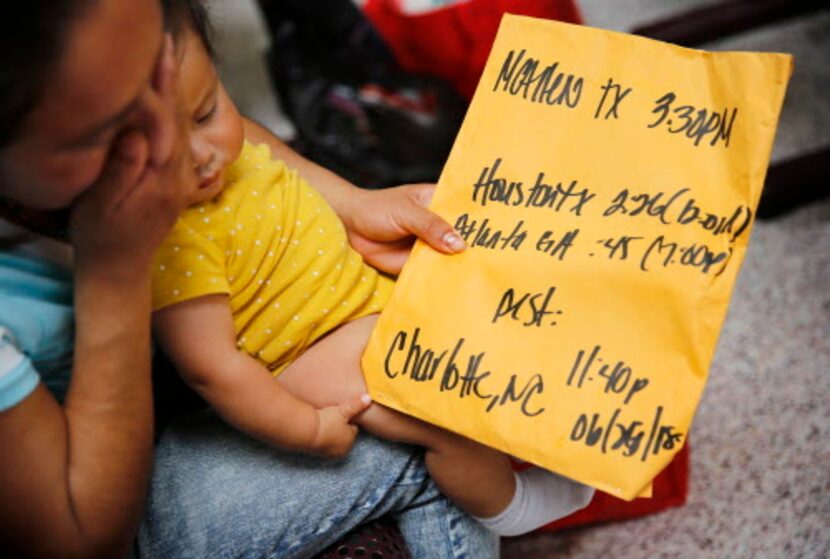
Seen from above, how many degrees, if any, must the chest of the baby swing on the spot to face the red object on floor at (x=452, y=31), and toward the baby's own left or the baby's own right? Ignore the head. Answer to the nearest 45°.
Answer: approximately 135° to the baby's own left

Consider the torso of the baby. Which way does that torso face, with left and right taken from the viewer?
facing the viewer and to the right of the viewer

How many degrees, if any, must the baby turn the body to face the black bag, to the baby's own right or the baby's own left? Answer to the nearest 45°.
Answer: approximately 135° to the baby's own left

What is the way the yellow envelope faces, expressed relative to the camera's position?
facing the viewer

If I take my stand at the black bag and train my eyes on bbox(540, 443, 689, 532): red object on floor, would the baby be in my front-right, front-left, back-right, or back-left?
front-right

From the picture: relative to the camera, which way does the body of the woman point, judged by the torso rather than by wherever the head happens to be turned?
to the viewer's right

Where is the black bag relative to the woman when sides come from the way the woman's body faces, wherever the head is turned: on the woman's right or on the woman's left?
on the woman's left

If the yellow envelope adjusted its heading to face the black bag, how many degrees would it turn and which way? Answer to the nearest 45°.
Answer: approximately 135° to its right
